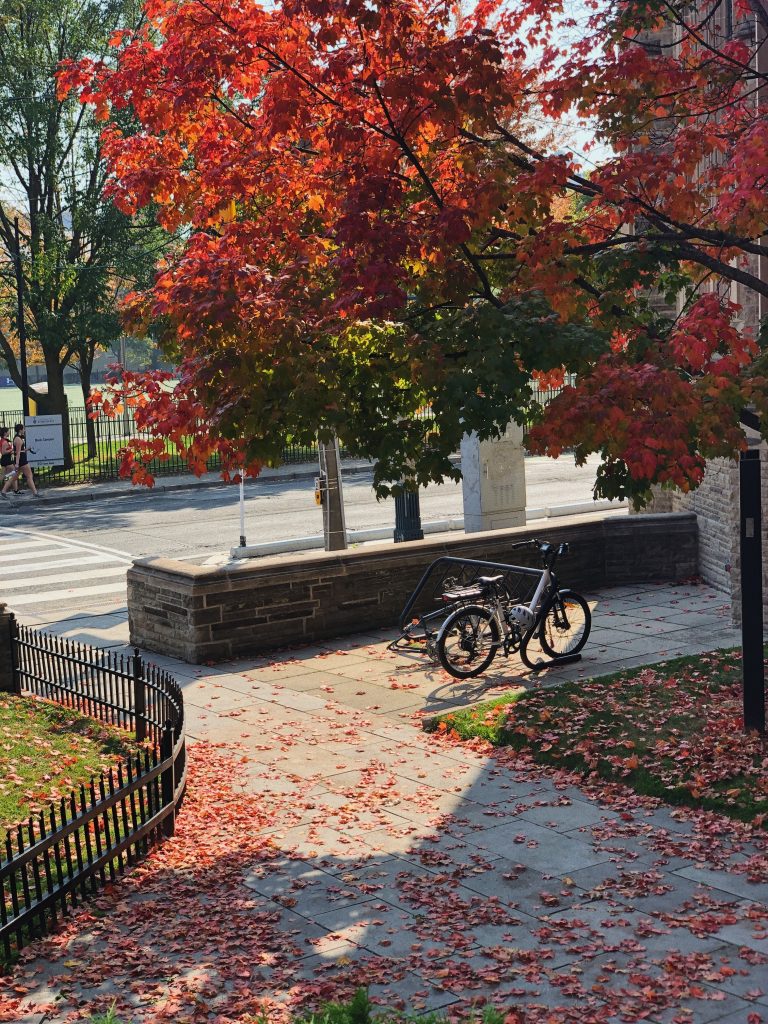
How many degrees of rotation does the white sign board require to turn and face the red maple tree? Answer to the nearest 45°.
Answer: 0° — it already faces it

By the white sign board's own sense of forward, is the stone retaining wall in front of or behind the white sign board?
in front

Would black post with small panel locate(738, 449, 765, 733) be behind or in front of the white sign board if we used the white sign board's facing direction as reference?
in front

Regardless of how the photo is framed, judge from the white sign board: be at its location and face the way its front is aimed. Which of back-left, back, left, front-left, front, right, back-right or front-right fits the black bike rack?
front

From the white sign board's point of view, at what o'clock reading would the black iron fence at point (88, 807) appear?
The black iron fence is roughly at 12 o'clock from the white sign board.

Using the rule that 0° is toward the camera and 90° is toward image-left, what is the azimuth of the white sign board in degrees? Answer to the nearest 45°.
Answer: approximately 0°
